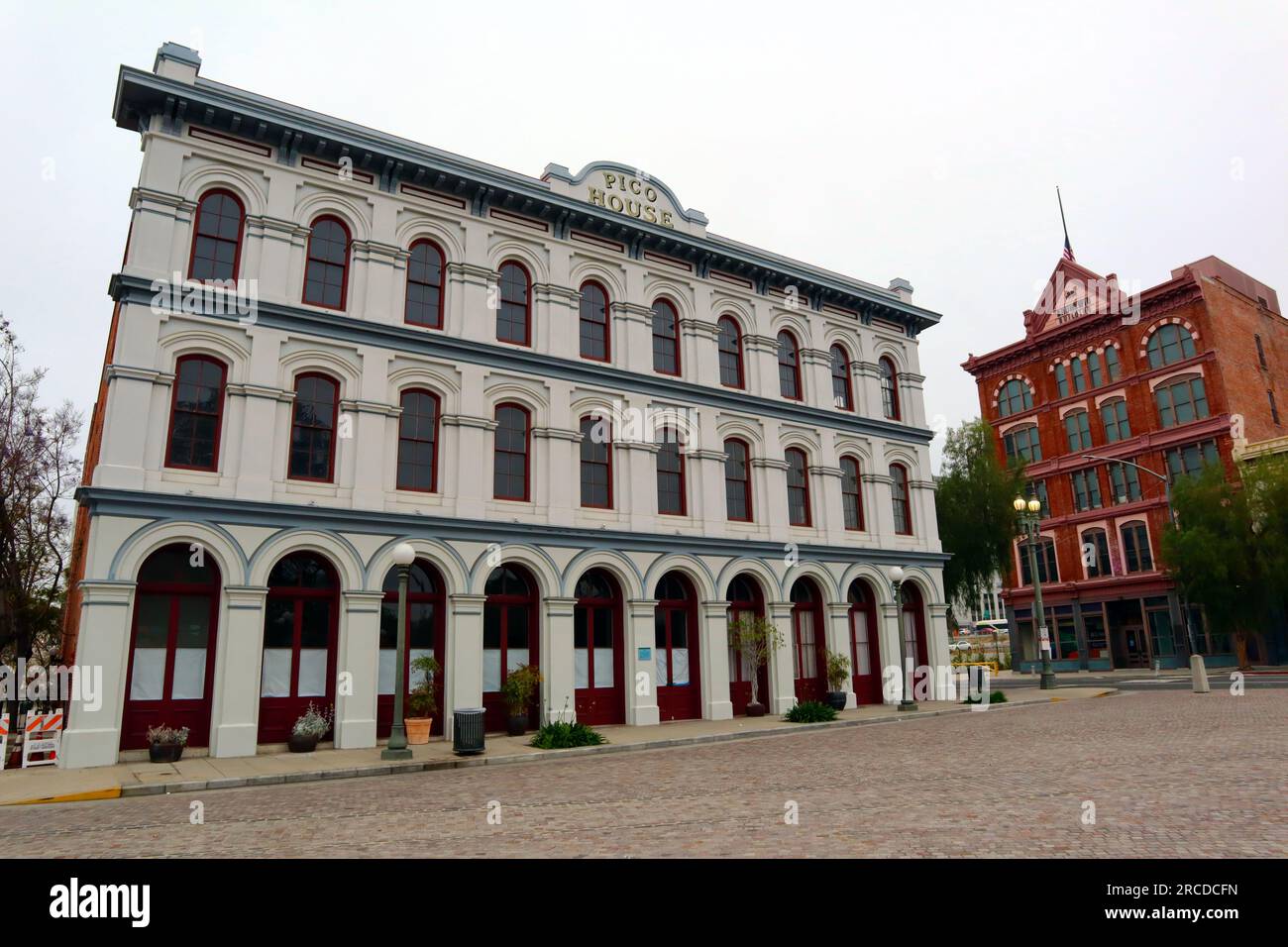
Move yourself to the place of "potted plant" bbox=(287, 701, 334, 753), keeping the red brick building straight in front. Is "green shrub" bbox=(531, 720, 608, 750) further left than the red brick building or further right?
right

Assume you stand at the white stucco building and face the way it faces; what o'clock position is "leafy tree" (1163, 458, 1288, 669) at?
The leafy tree is roughly at 10 o'clock from the white stucco building.

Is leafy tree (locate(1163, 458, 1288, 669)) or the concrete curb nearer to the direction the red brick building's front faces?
the concrete curb

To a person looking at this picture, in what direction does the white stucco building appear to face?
facing the viewer and to the right of the viewer

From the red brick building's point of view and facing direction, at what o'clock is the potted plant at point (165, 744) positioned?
The potted plant is roughly at 11 o'clock from the red brick building.

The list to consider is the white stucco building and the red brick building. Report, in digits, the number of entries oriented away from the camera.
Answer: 0

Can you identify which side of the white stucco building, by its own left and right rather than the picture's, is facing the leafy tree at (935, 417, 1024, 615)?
left

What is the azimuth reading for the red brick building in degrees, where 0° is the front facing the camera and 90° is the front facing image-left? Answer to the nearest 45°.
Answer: approximately 45°

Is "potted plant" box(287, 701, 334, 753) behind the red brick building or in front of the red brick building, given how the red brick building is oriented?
in front
